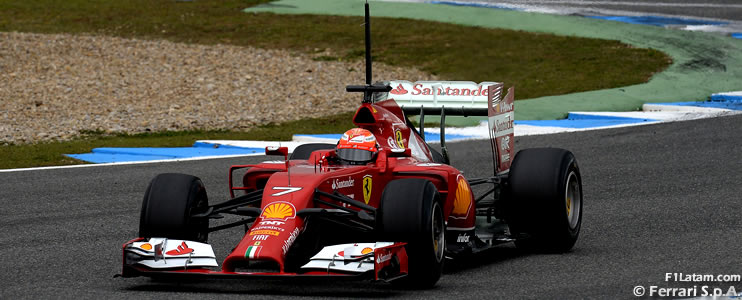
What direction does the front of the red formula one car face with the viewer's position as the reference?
facing the viewer and to the left of the viewer
